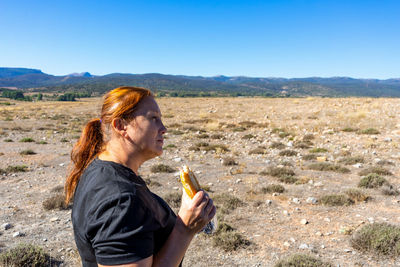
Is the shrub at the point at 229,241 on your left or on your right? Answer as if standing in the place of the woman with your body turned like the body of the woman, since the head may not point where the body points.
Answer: on your left

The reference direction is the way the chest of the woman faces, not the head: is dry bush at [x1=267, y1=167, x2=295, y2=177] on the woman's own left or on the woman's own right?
on the woman's own left

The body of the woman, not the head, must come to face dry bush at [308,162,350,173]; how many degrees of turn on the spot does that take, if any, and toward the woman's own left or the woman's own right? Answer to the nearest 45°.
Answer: approximately 45° to the woman's own left

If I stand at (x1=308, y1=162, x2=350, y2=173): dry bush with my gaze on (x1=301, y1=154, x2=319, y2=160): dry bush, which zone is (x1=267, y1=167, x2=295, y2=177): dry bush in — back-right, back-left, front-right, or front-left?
back-left

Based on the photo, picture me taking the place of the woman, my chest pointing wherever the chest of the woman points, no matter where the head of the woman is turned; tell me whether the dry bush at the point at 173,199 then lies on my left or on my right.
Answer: on my left

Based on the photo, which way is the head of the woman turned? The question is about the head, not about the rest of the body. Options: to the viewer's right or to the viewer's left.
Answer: to the viewer's right

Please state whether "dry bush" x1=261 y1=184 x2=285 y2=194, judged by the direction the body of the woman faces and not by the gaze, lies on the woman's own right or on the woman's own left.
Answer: on the woman's own left

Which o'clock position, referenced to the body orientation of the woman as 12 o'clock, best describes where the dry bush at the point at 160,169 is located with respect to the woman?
The dry bush is roughly at 9 o'clock from the woman.

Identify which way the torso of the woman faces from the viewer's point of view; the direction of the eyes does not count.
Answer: to the viewer's right

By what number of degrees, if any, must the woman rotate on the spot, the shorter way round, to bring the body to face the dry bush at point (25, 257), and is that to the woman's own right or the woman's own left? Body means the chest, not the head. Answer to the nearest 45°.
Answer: approximately 135° to the woman's own left
